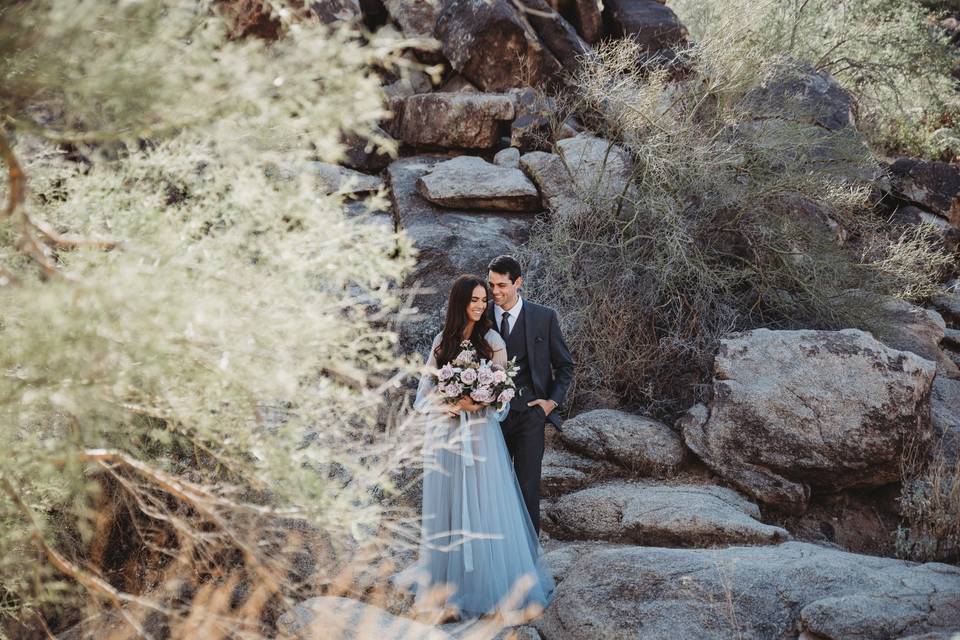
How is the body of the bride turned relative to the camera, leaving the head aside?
toward the camera

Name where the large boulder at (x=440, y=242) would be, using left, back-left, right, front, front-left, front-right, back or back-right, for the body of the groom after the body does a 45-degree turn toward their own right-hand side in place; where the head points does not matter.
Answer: right

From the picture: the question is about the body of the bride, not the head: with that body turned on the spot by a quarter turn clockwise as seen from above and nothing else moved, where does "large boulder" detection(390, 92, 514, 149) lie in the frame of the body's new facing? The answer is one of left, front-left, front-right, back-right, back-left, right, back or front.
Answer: right

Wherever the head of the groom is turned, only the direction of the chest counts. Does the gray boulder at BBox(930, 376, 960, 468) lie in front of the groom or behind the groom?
behind

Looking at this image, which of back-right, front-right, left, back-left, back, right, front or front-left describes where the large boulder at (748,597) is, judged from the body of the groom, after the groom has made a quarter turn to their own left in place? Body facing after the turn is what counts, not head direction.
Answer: front

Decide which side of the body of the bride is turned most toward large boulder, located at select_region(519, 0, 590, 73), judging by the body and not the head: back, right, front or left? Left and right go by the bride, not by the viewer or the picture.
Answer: back

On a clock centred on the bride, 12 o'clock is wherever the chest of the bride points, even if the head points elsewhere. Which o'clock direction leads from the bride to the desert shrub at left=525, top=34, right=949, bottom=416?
The desert shrub is roughly at 7 o'clock from the bride.

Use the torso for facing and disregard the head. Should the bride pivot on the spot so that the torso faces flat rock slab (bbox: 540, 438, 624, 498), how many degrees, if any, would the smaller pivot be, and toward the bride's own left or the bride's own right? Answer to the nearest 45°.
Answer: approximately 180°

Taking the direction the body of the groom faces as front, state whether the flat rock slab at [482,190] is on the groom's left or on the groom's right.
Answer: on the groom's right

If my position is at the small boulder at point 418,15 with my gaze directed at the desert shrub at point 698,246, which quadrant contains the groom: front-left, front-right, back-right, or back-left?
front-right

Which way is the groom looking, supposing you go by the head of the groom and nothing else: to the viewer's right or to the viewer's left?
to the viewer's left

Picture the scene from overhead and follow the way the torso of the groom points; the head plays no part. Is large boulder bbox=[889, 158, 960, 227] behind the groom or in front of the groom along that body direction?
behind

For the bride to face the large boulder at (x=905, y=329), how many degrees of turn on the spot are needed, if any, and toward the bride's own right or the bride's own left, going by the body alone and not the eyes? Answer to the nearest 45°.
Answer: approximately 135° to the bride's own left

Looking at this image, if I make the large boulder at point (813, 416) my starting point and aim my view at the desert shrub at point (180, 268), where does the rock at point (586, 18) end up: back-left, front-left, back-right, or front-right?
back-right

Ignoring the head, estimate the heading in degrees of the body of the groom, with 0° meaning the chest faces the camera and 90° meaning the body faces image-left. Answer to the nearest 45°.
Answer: approximately 45°

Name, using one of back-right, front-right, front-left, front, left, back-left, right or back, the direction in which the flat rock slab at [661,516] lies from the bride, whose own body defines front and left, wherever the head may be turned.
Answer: back-left

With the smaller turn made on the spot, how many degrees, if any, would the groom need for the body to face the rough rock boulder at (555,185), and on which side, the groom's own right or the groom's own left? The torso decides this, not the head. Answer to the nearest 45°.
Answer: approximately 135° to the groom's own right

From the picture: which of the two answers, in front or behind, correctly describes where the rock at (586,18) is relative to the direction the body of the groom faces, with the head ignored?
behind
